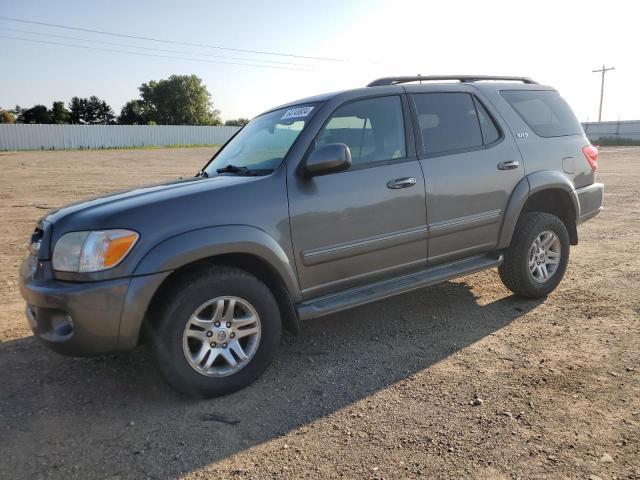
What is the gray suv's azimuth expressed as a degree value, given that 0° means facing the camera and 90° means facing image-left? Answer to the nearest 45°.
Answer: approximately 45°
